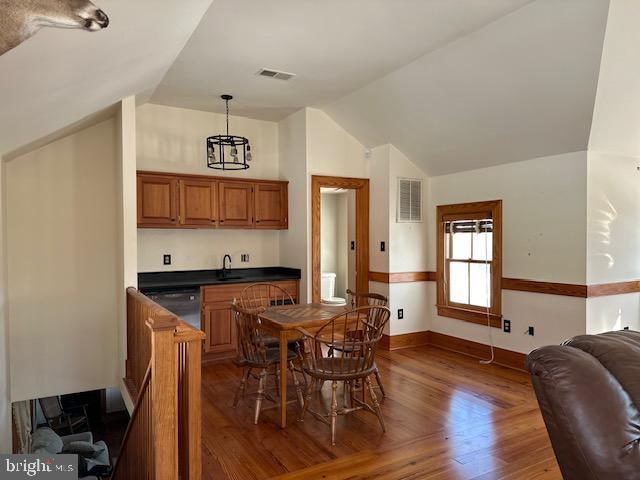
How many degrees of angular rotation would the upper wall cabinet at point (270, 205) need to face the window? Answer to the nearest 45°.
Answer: approximately 90° to its left

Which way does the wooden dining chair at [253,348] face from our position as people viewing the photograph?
facing away from the viewer and to the right of the viewer

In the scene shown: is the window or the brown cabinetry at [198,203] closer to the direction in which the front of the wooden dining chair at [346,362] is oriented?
the brown cabinetry

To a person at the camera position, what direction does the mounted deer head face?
facing to the right of the viewer

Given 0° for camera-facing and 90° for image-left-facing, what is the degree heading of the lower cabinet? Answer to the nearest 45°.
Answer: approximately 0°

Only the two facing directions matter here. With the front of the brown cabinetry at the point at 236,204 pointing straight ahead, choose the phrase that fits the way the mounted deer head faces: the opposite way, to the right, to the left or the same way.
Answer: to the left

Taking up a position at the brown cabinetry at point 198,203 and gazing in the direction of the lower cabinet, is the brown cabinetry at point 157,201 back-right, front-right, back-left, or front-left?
back-right

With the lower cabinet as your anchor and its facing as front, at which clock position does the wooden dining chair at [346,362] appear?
The wooden dining chair is roughly at 11 o'clock from the lower cabinet.
